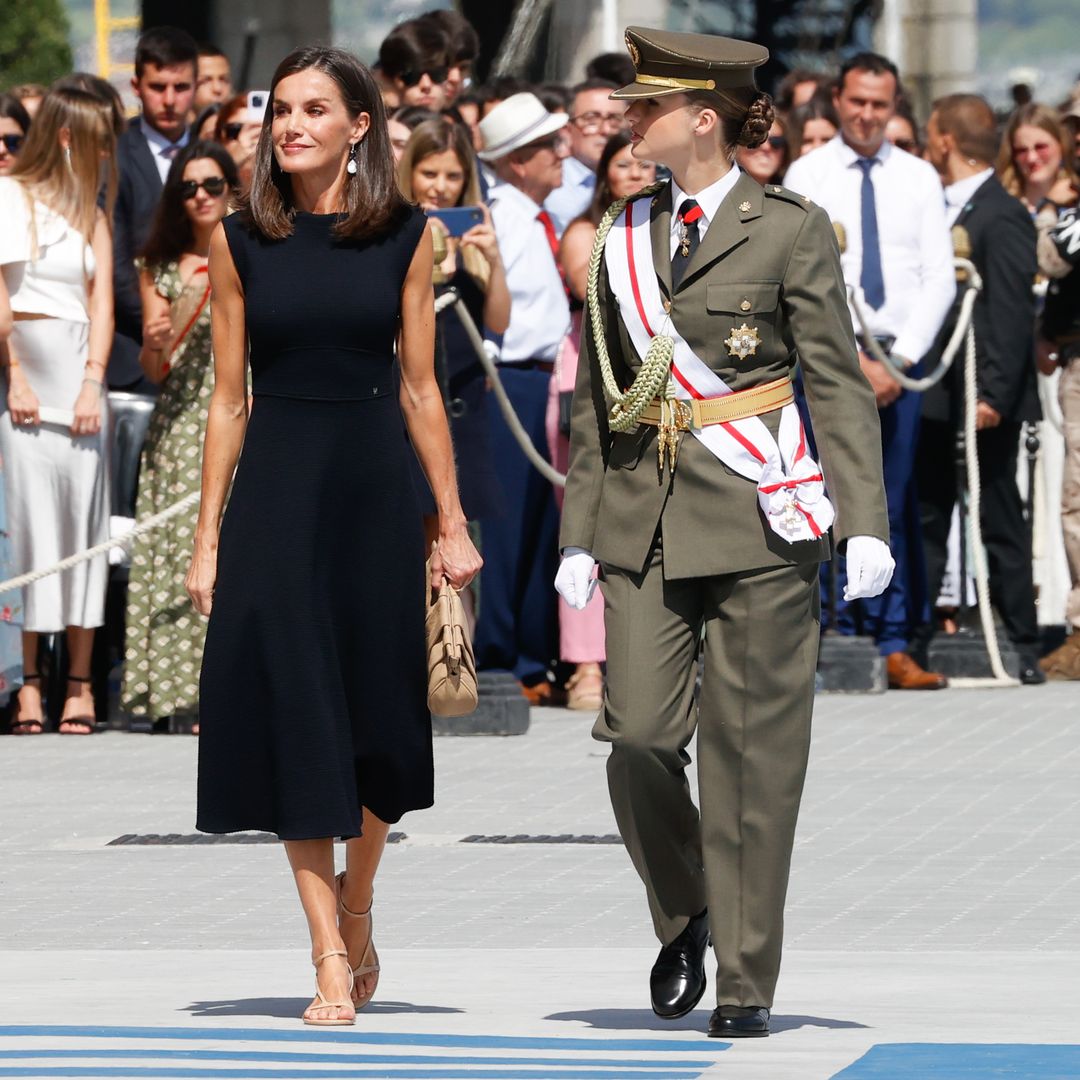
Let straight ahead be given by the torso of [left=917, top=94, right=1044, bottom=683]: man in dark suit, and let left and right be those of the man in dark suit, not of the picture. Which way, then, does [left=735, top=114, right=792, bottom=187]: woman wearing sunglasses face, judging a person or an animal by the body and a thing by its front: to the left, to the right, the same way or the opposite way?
to the left

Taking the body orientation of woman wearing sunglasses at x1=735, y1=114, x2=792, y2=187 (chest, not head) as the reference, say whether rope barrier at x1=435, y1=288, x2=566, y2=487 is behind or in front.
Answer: in front

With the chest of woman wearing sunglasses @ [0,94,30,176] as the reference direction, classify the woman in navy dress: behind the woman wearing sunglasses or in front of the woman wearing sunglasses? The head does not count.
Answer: in front

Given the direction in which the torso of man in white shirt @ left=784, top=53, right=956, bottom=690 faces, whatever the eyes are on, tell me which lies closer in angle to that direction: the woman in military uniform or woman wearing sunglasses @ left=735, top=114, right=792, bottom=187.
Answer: the woman in military uniform

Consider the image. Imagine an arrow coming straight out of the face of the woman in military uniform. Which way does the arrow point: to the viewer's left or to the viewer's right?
to the viewer's left

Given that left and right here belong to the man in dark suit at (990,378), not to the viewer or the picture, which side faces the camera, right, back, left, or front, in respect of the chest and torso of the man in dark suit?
left

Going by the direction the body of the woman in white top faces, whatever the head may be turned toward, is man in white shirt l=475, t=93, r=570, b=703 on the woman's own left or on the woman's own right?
on the woman's own left
